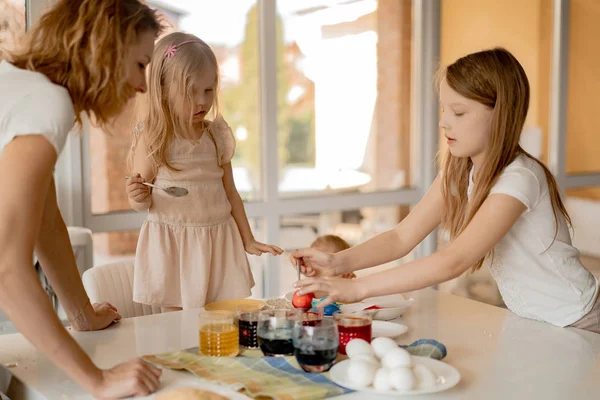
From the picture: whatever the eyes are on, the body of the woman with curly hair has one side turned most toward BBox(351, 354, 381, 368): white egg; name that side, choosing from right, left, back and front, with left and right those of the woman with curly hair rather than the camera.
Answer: front

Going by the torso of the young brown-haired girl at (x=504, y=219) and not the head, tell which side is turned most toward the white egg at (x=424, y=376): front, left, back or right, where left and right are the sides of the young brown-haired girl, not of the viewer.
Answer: left

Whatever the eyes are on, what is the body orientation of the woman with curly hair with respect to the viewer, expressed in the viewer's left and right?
facing to the right of the viewer

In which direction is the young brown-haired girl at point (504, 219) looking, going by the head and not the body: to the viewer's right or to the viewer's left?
to the viewer's left

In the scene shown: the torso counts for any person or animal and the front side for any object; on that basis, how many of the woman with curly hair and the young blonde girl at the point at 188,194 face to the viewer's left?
0

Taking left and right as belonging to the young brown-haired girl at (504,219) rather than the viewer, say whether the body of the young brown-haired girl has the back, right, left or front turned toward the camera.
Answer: left

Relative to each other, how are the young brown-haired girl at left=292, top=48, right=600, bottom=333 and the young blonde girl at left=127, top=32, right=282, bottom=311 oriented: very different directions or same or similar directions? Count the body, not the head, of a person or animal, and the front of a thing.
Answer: very different directions

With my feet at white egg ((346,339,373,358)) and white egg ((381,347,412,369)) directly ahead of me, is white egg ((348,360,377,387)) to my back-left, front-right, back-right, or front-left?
front-right

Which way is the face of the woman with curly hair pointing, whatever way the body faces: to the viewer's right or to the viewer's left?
to the viewer's right

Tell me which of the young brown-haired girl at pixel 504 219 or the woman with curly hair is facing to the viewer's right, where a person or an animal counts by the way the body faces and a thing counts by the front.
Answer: the woman with curly hair

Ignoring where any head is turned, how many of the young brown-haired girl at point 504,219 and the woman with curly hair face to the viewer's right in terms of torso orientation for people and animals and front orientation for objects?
1

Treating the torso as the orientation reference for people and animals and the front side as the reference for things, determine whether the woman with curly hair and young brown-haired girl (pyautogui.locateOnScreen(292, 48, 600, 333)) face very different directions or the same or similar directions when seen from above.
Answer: very different directions

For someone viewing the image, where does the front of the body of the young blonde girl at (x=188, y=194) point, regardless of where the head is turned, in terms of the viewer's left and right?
facing the viewer and to the right of the viewer

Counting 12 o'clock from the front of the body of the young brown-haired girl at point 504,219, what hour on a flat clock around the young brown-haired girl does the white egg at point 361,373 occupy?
The white egg is roughly at 10 o'clock from the young brown-haired girl.
